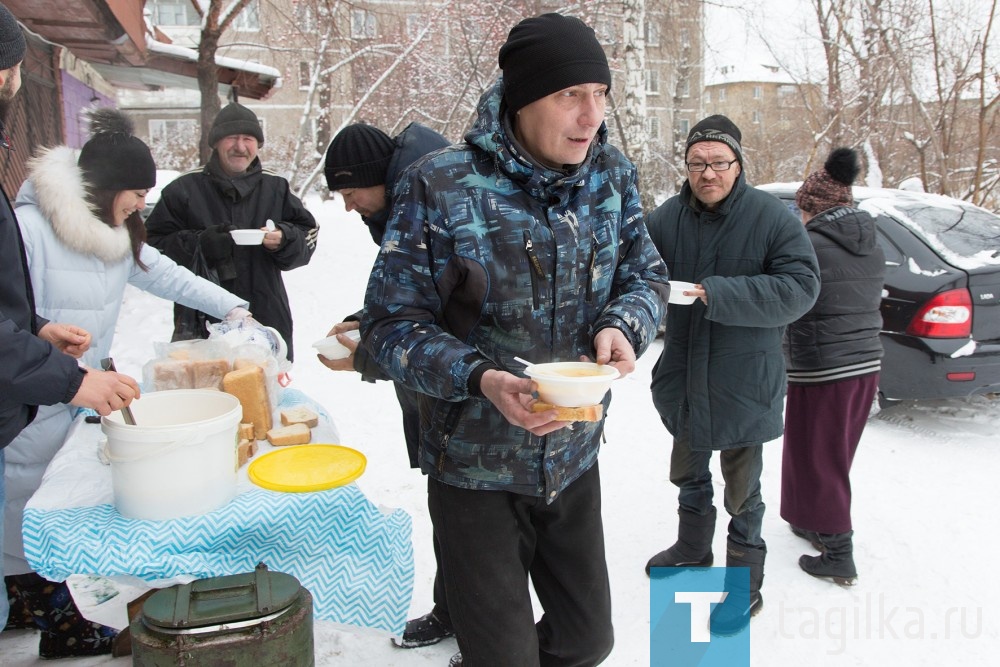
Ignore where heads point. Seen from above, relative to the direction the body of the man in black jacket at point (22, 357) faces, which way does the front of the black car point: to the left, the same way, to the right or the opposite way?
to the left

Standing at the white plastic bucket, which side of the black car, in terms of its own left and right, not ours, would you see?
left

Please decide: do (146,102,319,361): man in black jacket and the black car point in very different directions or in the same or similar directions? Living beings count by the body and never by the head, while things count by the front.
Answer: very different directions

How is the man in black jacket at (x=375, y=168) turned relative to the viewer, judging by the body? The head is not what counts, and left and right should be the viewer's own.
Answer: facing to the left of the viewer

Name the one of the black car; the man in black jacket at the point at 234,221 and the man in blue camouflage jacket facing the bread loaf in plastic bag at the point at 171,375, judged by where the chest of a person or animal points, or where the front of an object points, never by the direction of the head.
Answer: the man in black jacket

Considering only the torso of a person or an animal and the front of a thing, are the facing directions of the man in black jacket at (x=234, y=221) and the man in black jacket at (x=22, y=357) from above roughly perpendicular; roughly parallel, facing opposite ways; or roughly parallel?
roughly perpendicular

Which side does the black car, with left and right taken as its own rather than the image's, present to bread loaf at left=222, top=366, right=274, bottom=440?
left

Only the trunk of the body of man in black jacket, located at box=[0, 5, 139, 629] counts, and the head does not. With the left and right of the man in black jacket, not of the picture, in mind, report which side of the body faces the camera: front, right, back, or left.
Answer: right

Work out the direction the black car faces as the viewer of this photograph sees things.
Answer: facing away from the viewer and to the left of the viewer
